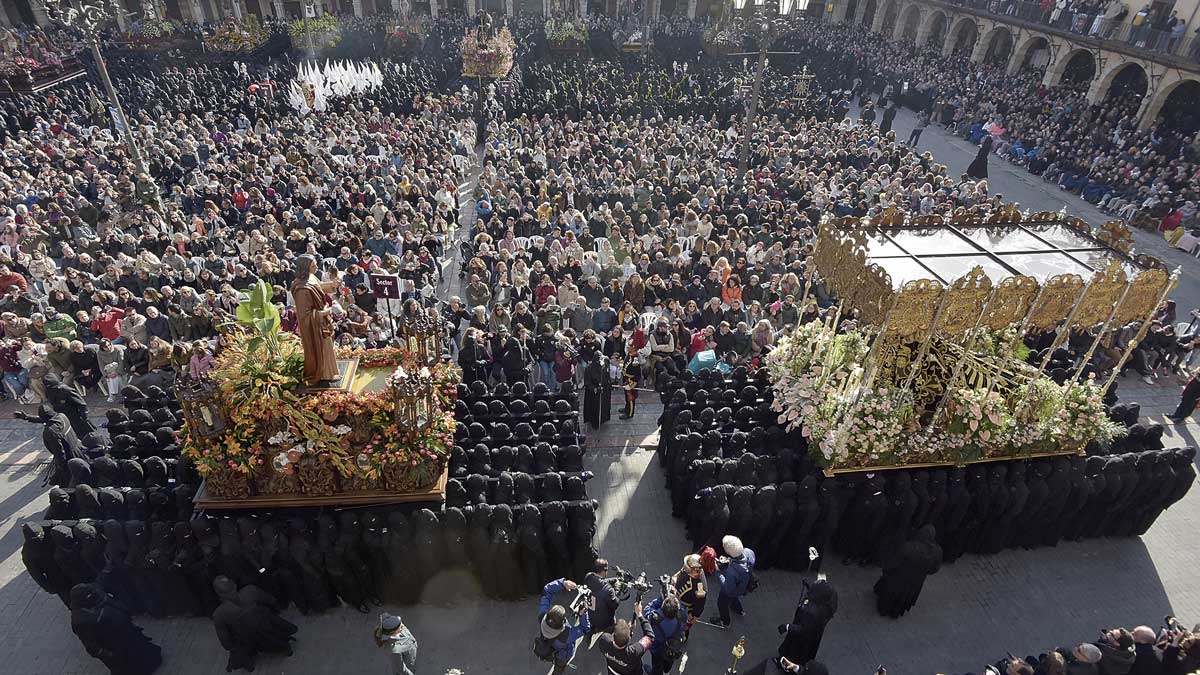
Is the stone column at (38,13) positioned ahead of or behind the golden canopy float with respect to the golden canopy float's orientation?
ahead

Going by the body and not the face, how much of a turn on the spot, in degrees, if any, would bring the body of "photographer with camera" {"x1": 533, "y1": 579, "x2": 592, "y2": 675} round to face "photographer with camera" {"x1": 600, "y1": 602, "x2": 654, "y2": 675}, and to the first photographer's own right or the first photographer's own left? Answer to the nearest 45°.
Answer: approximately 90° to the first photographer's own right

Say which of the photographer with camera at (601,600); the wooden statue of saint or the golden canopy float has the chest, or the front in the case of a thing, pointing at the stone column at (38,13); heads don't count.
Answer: the golden canopy float

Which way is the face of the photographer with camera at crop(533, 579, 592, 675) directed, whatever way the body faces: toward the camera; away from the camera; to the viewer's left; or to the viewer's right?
away from the camera

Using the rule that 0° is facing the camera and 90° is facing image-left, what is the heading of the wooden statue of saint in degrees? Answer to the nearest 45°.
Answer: approximately 270°

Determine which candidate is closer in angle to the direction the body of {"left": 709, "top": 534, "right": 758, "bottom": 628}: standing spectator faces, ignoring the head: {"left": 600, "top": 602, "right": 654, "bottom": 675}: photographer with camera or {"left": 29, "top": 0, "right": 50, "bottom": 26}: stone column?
the stone column

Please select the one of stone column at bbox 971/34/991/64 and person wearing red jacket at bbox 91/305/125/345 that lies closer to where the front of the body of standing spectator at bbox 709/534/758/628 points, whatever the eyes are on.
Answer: the person wearing red jacket

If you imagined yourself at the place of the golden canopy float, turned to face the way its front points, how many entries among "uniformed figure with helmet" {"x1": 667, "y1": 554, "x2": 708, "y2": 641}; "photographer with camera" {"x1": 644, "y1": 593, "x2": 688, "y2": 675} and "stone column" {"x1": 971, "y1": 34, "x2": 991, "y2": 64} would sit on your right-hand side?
1

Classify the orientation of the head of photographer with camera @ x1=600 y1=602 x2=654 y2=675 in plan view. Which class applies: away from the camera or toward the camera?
away from the camera

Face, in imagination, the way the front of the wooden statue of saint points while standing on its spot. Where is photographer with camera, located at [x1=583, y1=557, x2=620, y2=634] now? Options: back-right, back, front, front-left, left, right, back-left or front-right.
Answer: front-right

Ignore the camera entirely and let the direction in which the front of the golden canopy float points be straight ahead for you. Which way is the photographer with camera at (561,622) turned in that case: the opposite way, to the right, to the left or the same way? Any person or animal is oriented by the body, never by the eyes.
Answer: to the right
